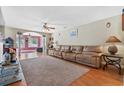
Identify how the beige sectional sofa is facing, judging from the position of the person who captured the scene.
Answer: facing the viewer and to the left of the viewer
